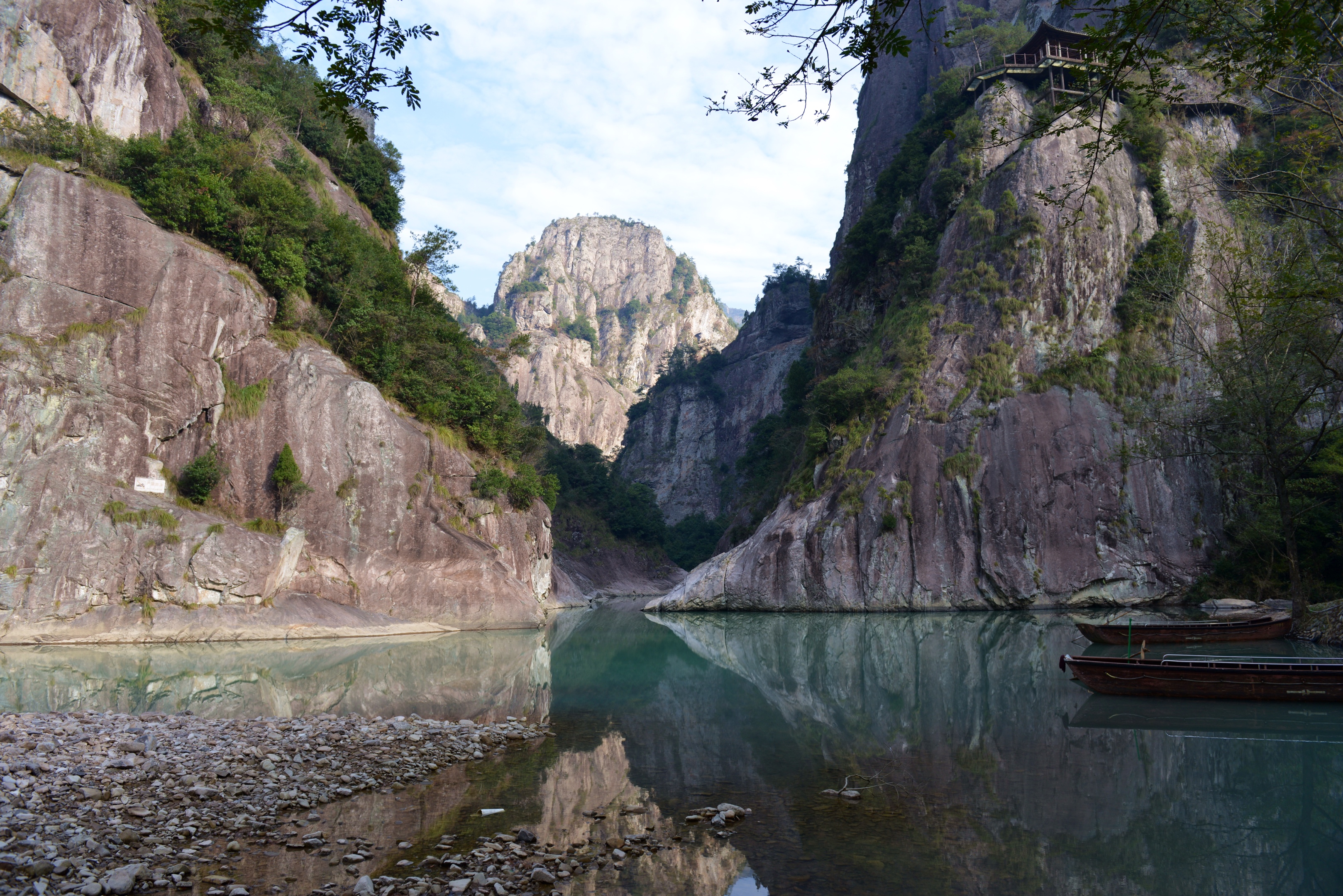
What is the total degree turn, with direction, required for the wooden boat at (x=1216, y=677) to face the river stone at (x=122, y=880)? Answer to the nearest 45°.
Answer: approximately 45° to its left

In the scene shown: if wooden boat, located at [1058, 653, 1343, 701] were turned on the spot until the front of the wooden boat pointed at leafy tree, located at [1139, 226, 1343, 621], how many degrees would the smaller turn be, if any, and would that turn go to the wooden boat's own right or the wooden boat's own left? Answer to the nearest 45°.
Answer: approximately 90° to the wooden boat's own right

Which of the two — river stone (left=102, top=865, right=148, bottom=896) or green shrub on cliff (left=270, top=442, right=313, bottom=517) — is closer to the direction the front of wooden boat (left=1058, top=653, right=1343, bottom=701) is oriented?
the green shrub on cliff

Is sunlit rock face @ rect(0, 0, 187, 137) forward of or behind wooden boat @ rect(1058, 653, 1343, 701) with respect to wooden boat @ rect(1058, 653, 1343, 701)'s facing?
forward

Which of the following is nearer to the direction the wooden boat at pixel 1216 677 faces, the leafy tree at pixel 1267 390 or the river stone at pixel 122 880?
the river stone

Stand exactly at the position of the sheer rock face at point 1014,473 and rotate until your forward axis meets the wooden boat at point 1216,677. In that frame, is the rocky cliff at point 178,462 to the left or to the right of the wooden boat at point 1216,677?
right

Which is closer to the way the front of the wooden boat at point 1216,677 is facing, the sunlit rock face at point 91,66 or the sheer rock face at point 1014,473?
the sunlit rock face

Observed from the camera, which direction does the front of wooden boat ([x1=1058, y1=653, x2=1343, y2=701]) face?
facing to the left of the viewer

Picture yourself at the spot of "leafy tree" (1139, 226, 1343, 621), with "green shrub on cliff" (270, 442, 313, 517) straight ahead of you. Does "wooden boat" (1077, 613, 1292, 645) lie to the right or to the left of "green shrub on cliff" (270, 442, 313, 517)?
left

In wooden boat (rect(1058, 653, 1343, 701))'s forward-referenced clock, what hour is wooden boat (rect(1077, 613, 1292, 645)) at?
wooden boat (rect(1077, 613, 1292, 645)) is roughly at 3 o'clock from wooden boat (rect(1058, 653, 1343, 701)).

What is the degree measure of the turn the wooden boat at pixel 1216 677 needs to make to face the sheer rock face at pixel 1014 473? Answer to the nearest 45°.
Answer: approximately 90° to its right

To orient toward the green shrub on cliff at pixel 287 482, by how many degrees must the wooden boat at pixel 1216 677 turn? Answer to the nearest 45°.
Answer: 0° — it already faces it

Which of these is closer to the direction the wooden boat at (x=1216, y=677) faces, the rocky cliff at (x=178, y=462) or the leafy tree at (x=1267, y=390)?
the rocky cliff

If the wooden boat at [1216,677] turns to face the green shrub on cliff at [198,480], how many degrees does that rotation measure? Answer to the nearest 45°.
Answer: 0° — it already faces it
